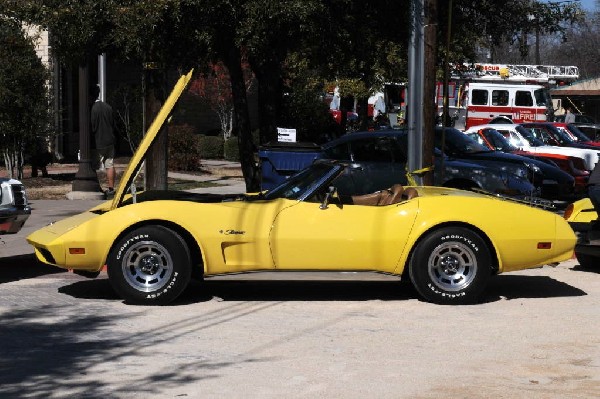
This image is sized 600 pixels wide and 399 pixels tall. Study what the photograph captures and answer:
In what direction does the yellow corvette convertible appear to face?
to the viewer's left

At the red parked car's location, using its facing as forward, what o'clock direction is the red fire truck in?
The red fire truck is roughly at 7 o'clock from the red parked car.

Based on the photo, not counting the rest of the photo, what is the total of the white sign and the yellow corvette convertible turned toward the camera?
1

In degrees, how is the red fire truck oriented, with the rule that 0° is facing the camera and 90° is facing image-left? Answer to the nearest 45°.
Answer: approximately 270°

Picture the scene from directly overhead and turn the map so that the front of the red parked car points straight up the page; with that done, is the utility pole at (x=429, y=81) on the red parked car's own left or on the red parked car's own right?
on the red parked car's own right

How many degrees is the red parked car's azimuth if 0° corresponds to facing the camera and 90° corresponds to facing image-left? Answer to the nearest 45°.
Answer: approximately 315°

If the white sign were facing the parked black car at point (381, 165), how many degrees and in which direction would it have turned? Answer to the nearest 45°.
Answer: approximately 45° to its left

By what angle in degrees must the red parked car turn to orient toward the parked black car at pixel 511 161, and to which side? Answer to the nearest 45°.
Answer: approximately 45° to its right

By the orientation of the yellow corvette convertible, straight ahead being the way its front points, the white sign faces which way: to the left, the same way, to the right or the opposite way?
to the left

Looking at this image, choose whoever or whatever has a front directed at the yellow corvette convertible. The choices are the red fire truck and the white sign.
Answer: the white sign
